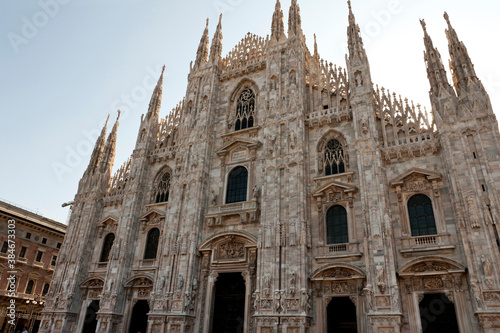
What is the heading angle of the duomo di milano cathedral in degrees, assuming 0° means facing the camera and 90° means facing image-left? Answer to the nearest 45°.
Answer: approximately 45°

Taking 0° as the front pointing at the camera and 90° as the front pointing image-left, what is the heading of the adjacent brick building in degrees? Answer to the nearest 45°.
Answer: approximately 315°

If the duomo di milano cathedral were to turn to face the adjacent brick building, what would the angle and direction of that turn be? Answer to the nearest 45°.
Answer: approximately 90° to its right
